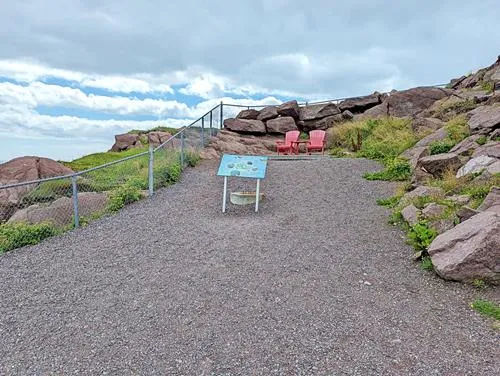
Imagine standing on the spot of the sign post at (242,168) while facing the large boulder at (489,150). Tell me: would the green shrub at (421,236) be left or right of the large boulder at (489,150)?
right

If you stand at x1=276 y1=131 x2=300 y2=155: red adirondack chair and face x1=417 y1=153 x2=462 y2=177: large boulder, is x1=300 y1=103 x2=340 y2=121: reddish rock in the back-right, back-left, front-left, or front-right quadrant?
back-left

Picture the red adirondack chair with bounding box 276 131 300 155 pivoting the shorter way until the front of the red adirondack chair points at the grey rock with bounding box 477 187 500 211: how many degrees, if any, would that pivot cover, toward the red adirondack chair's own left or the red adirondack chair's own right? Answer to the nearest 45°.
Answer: approximately 45° to the red adirondack chair's own left

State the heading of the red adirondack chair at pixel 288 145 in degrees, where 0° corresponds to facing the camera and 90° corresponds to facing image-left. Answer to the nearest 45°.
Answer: approximately 45°

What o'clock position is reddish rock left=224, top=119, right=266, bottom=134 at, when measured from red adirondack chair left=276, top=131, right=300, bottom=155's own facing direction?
The reddish rock is roughly at 3 o'clock from the red adirondack chair.

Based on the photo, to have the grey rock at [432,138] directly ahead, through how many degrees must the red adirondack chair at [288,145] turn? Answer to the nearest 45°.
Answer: approximately 90° to its left

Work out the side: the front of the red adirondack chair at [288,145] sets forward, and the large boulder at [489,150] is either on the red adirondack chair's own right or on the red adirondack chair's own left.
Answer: on the red adirondack chair's own left

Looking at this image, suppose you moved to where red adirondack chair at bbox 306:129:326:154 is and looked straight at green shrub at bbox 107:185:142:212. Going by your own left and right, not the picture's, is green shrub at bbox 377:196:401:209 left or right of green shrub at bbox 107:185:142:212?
left

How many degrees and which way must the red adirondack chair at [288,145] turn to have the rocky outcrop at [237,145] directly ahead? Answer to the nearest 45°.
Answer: approximately 45° to its right

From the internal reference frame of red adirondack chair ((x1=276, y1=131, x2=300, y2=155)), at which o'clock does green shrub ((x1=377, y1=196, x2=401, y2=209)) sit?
The green shrub is roughly at 10 o'clock from the red adirondack chair.

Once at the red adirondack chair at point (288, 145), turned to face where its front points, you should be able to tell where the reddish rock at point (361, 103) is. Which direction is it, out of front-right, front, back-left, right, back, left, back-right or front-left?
back

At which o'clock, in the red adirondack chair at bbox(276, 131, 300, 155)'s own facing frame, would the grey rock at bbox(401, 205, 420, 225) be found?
The grey rock is roughly at 10 o'clock from the red adirondack chair.

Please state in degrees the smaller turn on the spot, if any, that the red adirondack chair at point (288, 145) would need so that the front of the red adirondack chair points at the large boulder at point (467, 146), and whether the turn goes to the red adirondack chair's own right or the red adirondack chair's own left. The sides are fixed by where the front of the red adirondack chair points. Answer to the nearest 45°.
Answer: approximately 90° to the red adirondack chair's own left

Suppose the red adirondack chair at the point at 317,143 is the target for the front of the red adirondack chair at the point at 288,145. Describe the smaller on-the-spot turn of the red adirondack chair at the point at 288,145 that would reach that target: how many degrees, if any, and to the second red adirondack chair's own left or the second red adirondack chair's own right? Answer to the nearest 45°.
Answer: approximately 135° to the second red adirondack chair's own left
